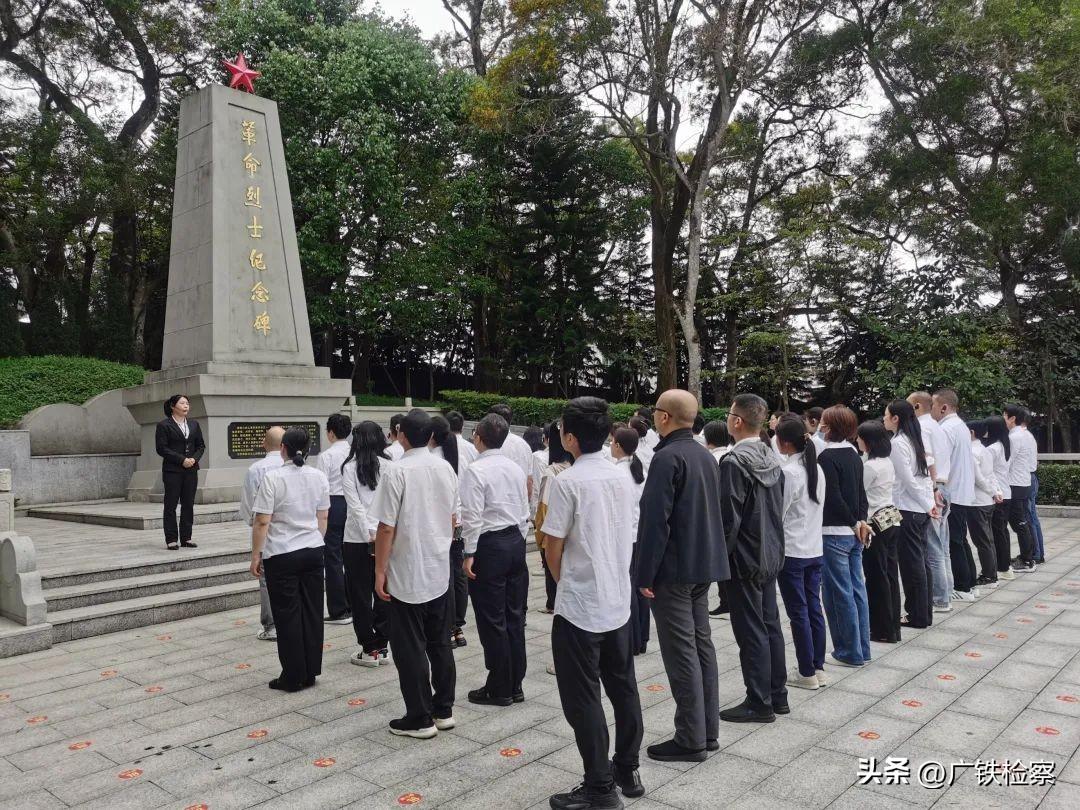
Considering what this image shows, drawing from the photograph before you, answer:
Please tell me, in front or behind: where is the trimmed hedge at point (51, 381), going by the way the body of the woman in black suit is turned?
behind

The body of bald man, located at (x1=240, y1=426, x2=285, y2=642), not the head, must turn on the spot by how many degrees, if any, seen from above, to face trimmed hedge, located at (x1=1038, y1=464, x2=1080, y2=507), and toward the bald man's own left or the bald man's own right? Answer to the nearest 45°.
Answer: approximately 135° to the bald man's own right

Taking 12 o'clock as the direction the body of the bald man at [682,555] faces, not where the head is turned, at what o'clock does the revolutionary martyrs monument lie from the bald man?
The revolutionary martyrs monument is roughly at 12 o'clock from the bald man.

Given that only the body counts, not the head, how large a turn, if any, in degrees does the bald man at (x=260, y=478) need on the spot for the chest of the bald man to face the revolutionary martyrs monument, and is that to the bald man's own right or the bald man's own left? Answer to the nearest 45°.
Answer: approximately 45° to the bald man's own right

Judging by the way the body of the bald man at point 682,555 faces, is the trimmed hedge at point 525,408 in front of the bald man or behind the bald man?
in front

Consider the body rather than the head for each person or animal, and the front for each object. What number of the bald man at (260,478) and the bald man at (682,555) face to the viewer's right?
0

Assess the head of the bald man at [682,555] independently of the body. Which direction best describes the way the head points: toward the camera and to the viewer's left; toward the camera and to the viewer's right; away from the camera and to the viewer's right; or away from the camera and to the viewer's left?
away from the camera and to the viewer's left

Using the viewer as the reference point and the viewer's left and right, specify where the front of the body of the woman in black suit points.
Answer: facing the viewer and to the right of the viewer

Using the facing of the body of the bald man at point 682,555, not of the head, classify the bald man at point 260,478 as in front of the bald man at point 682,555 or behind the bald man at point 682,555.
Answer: in front

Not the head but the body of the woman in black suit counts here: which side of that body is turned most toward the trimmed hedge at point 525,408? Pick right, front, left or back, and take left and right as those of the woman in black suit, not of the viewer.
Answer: left

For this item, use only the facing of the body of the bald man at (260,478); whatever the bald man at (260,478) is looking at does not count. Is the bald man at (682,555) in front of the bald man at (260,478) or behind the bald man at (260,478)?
behind

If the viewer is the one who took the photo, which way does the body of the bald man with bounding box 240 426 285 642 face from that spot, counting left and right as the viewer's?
facing away from the viewer and to the left of the viewer

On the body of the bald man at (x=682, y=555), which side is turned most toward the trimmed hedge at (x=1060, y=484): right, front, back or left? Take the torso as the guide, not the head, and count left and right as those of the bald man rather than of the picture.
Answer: right

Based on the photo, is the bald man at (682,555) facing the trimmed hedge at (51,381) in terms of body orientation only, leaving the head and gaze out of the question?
yes

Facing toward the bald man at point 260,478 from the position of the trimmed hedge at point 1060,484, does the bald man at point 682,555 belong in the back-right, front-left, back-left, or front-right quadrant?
front-left

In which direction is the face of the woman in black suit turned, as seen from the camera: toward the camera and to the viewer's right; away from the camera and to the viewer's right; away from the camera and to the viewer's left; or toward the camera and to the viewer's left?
toward the camera and to the viewer's right

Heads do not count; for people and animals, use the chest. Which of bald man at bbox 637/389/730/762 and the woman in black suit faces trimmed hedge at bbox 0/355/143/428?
the bald man

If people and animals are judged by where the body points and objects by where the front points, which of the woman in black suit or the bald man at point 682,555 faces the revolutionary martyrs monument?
the bald man

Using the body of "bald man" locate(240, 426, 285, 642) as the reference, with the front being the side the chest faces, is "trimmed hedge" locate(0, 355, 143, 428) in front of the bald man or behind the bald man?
in front

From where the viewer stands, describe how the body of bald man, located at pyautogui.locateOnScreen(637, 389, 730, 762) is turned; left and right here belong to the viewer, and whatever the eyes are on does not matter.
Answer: facing away from the viewer and to the left of the viewer

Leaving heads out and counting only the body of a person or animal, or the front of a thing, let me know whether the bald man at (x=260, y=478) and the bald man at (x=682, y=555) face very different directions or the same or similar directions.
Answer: same or similar directions
